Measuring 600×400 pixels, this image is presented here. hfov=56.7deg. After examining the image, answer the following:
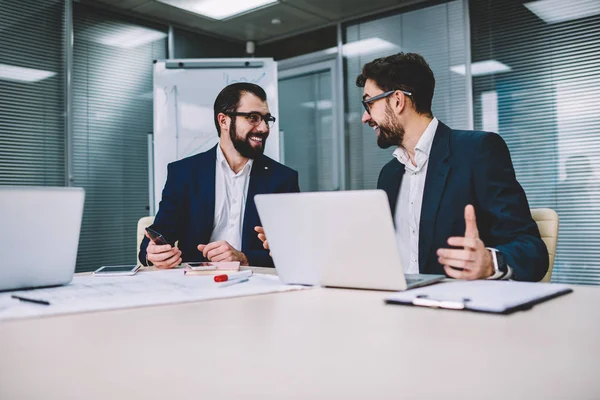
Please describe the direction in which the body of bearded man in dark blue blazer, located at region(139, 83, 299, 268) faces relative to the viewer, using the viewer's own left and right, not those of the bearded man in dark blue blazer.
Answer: facing the viewer

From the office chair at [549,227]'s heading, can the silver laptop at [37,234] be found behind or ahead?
ahead

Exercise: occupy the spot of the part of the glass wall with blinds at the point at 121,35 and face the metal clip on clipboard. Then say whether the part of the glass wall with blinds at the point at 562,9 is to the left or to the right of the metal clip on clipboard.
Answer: left

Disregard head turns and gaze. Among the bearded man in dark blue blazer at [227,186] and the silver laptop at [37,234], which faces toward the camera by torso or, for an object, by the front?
the bearded man in dark blue blazer

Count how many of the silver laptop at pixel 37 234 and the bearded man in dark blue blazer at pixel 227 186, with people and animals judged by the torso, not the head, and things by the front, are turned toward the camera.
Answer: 1

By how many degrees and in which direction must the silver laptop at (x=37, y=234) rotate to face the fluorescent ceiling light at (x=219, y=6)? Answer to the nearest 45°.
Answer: approximately 45° to its right

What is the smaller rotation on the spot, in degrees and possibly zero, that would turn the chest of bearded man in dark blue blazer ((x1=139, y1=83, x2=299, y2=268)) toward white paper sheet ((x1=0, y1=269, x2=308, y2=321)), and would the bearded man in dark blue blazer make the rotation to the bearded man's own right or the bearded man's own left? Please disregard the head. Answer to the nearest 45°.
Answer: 0° — they already face it

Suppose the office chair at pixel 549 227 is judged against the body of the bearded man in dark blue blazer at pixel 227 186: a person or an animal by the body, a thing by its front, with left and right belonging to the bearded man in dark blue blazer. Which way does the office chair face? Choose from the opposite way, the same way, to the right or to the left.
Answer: to the right

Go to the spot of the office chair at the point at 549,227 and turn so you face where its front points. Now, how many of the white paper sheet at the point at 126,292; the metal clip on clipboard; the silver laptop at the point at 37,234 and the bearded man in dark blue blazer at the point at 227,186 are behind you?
0

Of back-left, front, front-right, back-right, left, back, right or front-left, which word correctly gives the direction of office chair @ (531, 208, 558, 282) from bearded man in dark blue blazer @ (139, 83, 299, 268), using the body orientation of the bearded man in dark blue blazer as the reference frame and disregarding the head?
front-left

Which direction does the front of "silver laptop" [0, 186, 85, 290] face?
away from the camera

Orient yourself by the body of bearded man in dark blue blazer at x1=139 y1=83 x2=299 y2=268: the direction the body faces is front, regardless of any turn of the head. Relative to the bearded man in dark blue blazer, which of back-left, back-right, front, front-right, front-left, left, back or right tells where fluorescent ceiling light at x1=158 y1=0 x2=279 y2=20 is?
back

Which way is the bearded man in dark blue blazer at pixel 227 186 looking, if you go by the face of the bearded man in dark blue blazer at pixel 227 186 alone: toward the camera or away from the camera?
toward the camera

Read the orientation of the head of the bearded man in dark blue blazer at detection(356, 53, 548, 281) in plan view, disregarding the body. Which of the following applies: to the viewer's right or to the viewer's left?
to the viewer's left

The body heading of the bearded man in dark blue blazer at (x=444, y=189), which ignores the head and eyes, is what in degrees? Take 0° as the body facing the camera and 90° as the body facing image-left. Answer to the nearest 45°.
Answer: approximately 45°

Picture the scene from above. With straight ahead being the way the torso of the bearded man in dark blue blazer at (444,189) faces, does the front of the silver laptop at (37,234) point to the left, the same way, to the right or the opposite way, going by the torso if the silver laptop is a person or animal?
to the right

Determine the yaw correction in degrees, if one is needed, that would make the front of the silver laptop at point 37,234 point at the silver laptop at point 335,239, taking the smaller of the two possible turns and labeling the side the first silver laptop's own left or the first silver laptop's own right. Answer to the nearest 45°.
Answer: approximately 135° to the first silver laptop's own right

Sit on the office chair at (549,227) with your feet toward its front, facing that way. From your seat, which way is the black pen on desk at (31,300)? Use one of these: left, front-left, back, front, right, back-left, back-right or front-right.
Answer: front
